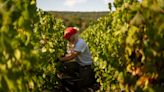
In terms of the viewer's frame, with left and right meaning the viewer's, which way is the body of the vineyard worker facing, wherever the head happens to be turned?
facing to the left of the viewer
